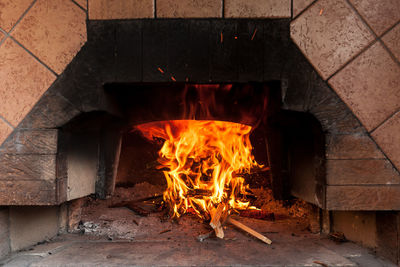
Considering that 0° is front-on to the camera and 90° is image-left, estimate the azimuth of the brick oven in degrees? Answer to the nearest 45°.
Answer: approximately 0°
